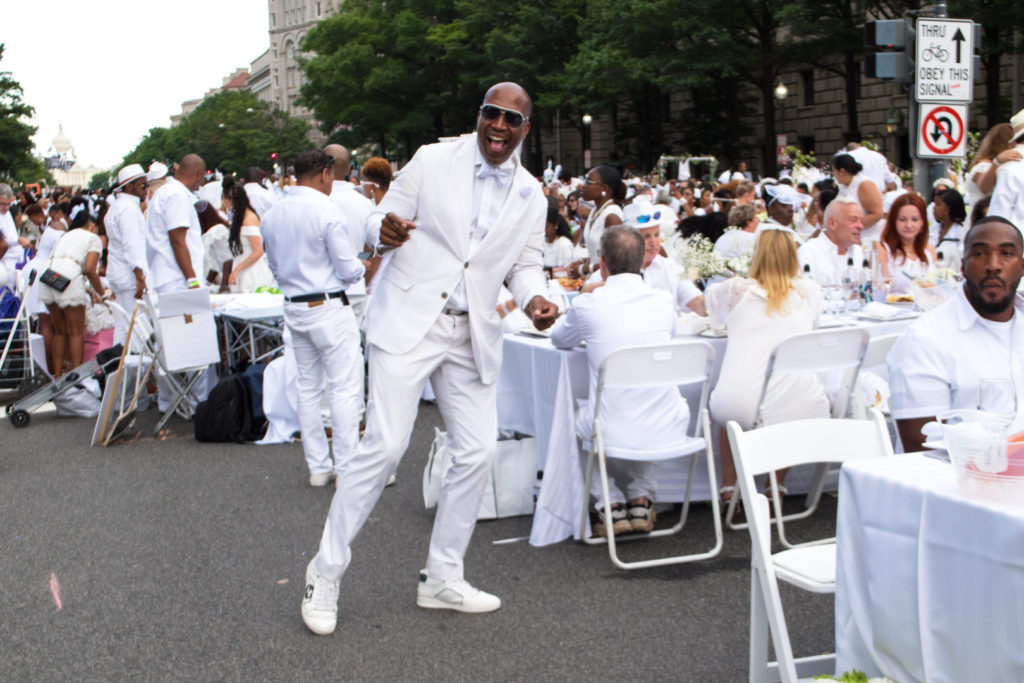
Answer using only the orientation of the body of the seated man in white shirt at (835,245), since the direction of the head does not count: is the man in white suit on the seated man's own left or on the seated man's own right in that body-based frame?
on the seated man's own right

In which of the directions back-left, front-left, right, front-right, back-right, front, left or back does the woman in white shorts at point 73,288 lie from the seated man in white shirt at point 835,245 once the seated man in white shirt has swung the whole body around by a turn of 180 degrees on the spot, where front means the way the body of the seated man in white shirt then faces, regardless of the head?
front-left

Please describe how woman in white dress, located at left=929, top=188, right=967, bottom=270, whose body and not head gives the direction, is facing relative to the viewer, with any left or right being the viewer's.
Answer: facing the viewer and to the left of the viewer

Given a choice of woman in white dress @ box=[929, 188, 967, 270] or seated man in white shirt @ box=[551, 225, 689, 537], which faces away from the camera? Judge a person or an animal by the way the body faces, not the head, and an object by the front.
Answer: the seated man in white shirt

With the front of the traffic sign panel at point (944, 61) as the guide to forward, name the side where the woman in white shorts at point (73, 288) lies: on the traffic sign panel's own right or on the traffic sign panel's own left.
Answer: on the traffic sign panel's own right

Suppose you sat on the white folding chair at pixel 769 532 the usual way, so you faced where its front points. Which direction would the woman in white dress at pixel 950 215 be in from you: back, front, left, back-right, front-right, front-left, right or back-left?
back-left

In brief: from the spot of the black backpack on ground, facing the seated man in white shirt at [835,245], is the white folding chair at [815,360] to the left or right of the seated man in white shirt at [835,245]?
right

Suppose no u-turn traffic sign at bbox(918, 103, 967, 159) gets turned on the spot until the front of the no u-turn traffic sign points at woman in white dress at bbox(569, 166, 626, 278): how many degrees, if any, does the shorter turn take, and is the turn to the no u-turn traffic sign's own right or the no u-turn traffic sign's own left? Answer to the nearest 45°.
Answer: approximately 45° to the no u-turn traffic sign's own right

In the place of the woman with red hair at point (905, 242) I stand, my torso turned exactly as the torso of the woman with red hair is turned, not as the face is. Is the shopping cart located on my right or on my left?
on my right

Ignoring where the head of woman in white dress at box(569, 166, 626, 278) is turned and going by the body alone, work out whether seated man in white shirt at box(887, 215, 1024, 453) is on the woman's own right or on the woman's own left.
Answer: on the woman's own left

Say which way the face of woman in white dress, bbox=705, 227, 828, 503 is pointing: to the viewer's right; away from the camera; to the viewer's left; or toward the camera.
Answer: away from the camera

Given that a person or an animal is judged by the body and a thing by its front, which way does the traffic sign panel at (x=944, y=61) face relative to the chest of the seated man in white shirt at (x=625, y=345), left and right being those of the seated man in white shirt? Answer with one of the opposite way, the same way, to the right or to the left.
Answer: the opposite way
